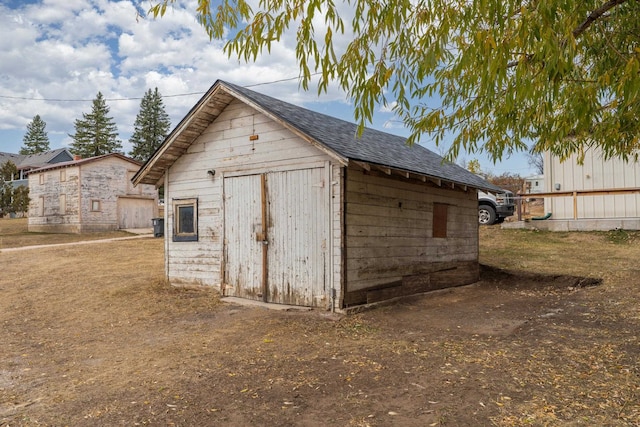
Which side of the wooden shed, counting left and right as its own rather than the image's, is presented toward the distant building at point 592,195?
back

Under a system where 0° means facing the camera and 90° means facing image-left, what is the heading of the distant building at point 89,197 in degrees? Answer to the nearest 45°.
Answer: approximately 315°

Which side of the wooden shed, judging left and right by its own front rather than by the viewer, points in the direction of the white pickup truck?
back

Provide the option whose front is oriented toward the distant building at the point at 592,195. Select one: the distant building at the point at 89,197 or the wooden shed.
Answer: the distant building at the point at 89,197

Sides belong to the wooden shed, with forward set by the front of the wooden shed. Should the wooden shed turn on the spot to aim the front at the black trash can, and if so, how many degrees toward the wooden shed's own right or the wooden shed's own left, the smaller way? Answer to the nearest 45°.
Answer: approximately 90° to the wooden shed's own right
